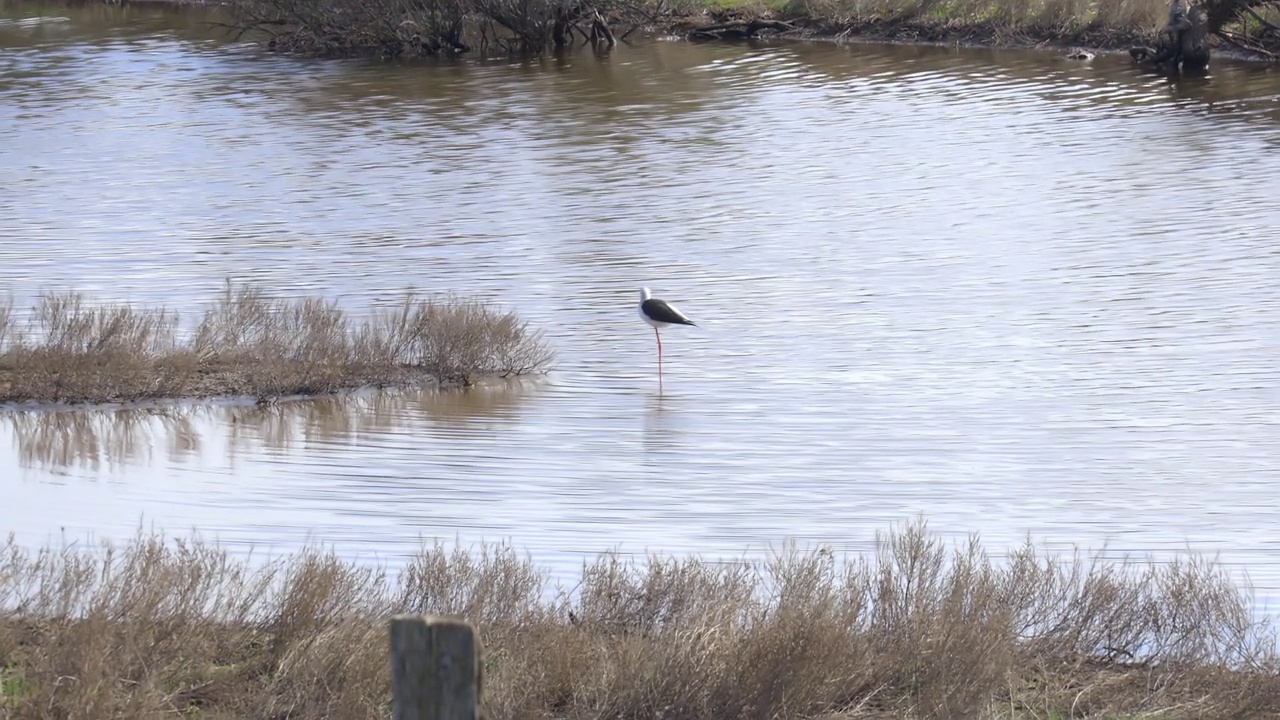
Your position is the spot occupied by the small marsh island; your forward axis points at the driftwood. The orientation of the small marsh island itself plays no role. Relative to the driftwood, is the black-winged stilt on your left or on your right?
right

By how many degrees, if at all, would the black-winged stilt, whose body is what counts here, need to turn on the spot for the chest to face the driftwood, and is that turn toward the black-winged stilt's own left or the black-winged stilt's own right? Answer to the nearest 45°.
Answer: approximately 135° to the black-winged stilt's own right

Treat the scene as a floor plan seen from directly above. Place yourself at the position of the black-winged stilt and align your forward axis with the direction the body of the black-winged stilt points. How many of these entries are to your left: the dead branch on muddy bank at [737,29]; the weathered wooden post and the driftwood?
1

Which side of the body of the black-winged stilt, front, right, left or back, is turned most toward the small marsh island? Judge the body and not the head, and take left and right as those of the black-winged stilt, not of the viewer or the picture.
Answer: front

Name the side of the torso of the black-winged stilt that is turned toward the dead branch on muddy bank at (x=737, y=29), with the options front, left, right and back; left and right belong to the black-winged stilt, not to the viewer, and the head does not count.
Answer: right

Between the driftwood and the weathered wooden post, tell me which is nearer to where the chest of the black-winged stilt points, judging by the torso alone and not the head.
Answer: the weathered wooden post

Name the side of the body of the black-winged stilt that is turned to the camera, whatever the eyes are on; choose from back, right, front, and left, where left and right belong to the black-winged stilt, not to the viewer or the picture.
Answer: left

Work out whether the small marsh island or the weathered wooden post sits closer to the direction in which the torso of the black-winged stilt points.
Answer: the small marsh island

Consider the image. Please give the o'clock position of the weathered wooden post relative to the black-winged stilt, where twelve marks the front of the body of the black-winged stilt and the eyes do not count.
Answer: The weathered wooden post is roughly at 9 o'clock from the black-winged stilt.

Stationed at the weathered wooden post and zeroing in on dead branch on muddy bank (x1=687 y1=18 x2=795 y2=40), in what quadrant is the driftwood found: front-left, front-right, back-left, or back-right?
front-right

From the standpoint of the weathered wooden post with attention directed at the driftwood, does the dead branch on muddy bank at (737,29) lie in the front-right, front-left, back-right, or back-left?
front-left

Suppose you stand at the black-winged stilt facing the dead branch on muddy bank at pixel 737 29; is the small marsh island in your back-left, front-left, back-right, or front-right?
back-left

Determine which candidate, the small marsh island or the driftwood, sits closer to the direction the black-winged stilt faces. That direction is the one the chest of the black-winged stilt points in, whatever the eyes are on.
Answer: the small marsh island

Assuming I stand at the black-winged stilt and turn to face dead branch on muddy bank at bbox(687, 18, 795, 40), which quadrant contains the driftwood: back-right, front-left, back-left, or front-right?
front-right

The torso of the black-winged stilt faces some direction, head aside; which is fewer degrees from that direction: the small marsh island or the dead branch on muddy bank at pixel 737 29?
the small marsh island
